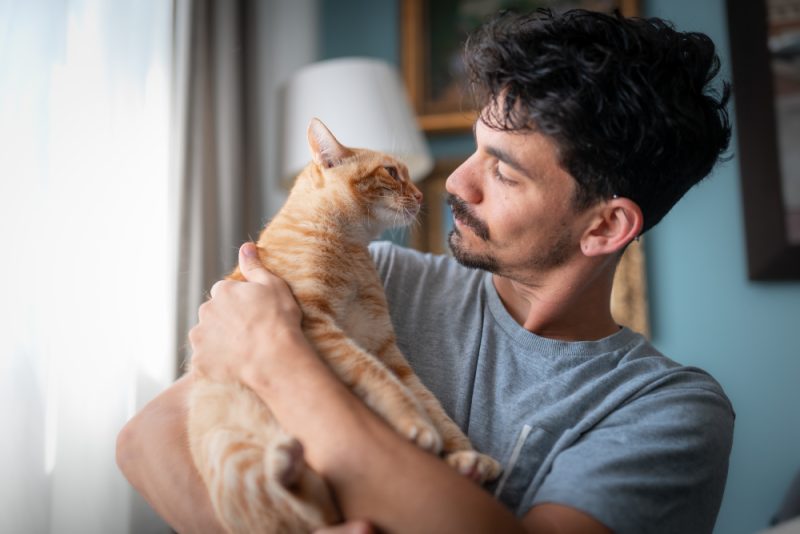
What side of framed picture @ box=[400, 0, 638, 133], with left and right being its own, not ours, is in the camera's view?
front

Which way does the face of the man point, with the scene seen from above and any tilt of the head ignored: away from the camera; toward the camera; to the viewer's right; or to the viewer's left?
to the viewer's left

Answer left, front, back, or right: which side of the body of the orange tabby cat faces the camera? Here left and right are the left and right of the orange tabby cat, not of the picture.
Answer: right

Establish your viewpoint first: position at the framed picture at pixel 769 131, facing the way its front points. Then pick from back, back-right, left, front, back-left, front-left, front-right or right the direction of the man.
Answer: front

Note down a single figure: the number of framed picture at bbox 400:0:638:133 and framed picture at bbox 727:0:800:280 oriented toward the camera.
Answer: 2

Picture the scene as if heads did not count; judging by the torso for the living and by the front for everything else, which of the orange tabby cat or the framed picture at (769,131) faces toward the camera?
the framed picture

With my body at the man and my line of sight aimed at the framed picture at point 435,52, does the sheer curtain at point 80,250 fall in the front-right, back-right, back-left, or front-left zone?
front-left

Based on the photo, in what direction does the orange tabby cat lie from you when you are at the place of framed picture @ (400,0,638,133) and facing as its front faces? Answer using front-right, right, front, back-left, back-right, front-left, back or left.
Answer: front

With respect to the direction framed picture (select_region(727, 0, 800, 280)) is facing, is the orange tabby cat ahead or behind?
ahead

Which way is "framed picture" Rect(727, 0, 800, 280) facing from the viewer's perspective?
toward the camera

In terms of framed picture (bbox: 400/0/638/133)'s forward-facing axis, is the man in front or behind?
in front

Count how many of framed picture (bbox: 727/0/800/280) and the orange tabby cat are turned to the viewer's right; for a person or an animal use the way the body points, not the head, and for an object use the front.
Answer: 1

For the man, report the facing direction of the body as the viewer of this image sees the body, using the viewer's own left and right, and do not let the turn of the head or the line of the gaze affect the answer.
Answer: facing the viewer and to the left of the viewer
